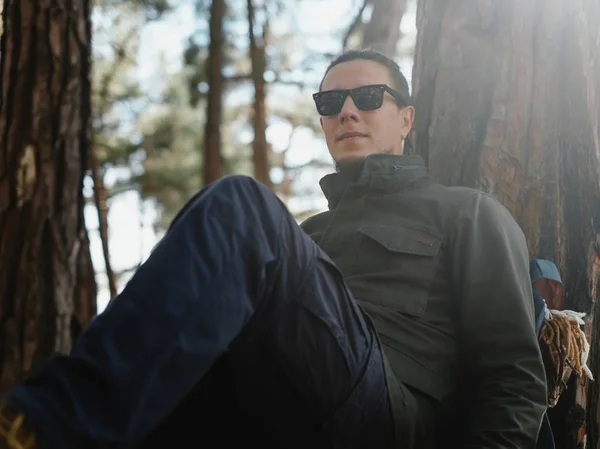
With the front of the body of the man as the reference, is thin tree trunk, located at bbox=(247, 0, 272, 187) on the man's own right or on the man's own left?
on the man's own right

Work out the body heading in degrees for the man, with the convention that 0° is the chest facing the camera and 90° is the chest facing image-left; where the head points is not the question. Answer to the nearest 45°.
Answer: approximately 45°

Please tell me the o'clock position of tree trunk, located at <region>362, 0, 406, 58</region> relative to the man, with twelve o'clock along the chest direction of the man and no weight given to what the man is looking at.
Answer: The tree trunk is roughly at 5 o'clock from the man.

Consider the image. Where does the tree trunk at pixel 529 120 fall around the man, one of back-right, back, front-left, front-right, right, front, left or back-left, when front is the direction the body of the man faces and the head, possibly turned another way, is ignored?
back

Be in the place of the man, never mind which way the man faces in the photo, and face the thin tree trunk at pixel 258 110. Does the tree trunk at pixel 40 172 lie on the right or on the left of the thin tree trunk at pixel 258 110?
left

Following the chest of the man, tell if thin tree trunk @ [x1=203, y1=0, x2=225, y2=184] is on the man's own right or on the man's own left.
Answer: on the man's own right
